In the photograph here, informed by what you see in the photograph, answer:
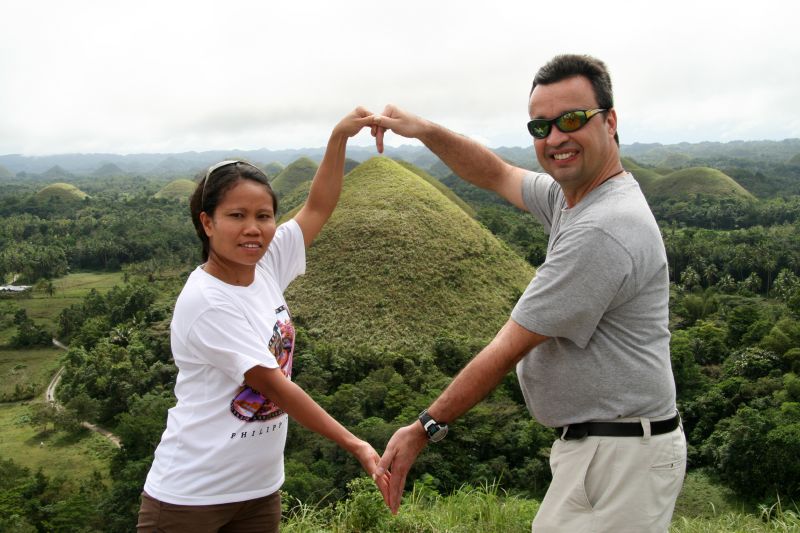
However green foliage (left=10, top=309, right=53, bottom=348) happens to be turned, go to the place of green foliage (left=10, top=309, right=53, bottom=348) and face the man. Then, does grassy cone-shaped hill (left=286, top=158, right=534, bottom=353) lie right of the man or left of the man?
left

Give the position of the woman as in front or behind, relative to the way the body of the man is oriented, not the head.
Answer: in front

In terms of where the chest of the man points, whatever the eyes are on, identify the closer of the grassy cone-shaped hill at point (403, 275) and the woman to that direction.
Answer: the woman

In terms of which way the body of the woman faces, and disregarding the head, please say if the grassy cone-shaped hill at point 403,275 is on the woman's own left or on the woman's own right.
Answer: on the woman's own left

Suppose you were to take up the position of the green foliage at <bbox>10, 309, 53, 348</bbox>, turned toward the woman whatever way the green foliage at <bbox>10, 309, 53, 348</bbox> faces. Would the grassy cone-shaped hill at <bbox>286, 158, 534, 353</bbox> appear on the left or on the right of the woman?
left

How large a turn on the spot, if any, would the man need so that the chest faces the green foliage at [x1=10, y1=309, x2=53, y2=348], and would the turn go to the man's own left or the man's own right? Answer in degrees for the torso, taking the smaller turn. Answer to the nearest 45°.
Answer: approximately 45° to the man's own right

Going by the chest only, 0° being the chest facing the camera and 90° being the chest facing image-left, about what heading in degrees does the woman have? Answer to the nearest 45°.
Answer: approximately 315°

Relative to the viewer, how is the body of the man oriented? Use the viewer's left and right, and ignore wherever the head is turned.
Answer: facing to the left of the viewer

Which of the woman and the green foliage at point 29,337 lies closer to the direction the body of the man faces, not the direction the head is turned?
the woman

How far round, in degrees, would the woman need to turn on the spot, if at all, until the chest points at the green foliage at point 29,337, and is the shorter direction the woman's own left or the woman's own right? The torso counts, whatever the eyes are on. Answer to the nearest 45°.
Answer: approximately 135° to the woman's own left
